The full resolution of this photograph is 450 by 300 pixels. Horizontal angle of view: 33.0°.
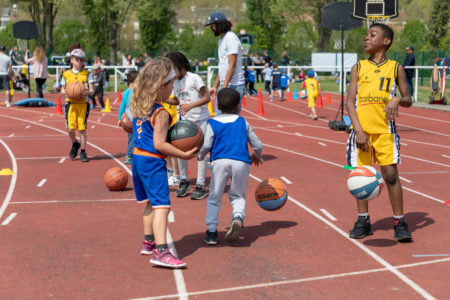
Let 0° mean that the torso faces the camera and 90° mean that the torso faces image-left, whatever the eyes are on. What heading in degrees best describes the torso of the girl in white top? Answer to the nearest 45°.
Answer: approximately 45°

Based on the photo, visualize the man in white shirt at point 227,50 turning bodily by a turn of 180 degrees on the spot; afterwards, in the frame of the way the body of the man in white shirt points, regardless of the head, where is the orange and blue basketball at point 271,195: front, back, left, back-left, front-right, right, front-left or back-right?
right

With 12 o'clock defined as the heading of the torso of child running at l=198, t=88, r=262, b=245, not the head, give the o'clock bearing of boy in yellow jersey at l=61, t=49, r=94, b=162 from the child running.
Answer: The boy in yellow jersey is roughly at 11 o'clock from the child running.

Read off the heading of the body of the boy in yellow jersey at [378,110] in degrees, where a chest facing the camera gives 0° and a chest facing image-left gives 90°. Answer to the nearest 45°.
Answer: approximately 0°

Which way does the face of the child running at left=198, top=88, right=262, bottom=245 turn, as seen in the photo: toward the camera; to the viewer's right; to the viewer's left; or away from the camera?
away from the camera

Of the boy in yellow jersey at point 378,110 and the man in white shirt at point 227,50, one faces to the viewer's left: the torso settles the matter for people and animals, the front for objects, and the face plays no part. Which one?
the man in white shirt

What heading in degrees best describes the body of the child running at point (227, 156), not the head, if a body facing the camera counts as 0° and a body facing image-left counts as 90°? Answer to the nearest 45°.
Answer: approximately 180°

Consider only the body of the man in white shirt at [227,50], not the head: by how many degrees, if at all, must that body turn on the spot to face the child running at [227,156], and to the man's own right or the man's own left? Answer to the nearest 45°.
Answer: approximately 90° to the man's own left

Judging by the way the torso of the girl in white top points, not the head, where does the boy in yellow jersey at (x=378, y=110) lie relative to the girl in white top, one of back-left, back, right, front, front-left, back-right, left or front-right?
left

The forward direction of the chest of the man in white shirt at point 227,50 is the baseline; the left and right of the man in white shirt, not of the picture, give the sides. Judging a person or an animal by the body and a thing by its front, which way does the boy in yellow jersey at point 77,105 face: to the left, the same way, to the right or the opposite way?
to the left

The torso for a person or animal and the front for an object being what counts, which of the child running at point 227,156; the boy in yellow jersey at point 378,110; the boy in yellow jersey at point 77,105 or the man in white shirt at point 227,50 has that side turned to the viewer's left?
the man in white shirt

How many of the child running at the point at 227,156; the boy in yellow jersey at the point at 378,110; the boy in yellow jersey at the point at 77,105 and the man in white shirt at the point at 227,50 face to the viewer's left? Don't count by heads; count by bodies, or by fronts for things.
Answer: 1

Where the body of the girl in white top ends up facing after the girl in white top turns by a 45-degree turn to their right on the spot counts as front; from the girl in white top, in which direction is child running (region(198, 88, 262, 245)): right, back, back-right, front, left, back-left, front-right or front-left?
left
